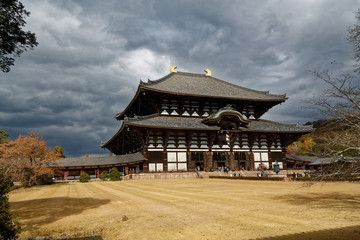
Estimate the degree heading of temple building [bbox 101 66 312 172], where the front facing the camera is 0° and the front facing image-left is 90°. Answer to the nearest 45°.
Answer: approximately 315°

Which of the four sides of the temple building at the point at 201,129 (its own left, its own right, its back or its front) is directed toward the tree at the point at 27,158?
right
